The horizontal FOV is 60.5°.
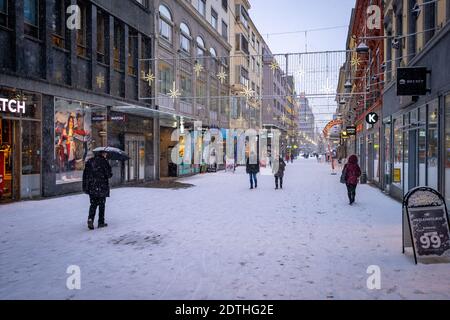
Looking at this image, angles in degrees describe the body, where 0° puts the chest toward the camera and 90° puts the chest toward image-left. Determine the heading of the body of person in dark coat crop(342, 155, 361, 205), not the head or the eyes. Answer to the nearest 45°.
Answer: approximately 180°

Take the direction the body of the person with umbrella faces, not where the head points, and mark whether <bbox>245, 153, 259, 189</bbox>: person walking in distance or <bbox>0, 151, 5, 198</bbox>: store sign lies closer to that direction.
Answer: the person walking in distance

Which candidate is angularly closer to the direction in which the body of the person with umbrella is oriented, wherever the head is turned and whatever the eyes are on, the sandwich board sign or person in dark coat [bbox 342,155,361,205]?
the person in dark coat

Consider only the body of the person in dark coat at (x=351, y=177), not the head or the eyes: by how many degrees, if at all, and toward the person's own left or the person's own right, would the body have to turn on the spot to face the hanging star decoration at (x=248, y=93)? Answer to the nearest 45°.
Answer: approximately 45° to the person's own left

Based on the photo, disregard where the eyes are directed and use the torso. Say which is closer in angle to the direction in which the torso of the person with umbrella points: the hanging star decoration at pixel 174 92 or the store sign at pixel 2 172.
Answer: the hanging star decoration

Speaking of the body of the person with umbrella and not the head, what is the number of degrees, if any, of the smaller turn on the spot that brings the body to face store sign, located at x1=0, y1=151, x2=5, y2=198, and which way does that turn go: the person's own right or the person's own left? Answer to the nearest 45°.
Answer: approximately 90° to the person's own left

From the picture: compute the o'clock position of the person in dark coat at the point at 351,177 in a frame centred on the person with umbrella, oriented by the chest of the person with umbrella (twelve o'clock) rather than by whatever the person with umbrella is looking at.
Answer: The person in dark coat is roughly at 1 o'clock from the person with umbrella.

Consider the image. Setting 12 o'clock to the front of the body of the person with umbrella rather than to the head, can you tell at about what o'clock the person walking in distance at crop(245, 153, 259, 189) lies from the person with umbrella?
The person walking in distance is roughly at 12 o'clock from the person with umbrella.

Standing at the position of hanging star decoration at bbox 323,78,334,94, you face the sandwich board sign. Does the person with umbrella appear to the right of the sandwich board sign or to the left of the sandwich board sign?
right

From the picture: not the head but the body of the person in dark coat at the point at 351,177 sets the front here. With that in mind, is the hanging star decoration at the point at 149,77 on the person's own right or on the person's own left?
on the person's own left

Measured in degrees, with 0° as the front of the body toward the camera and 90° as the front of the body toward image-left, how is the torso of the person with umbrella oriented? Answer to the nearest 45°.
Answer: approximately 225°

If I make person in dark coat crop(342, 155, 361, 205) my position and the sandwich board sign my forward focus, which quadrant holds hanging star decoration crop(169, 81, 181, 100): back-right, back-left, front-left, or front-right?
back-right
